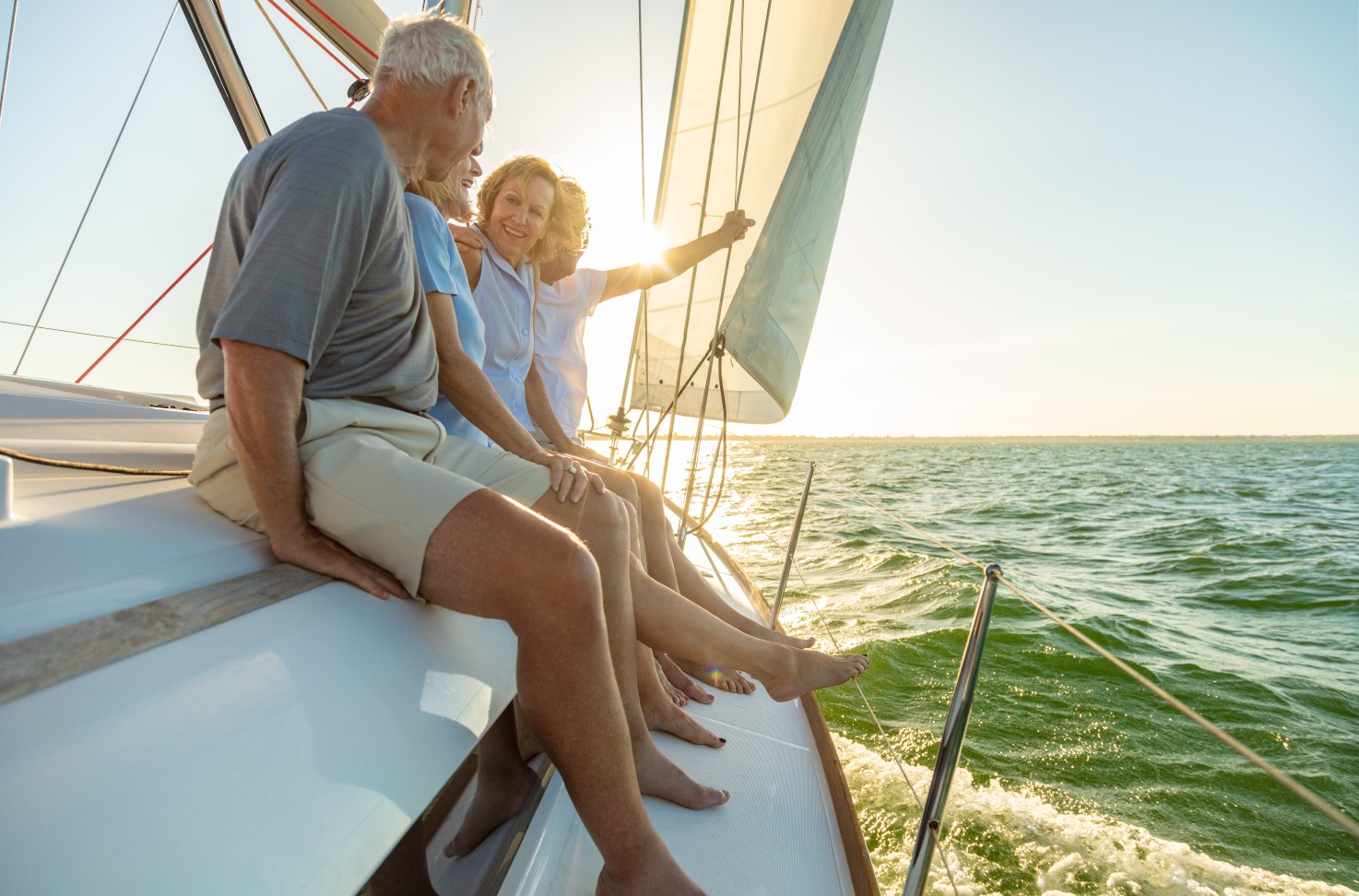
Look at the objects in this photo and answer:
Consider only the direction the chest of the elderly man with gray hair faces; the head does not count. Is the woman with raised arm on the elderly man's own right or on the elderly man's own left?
on the elderly man's own left

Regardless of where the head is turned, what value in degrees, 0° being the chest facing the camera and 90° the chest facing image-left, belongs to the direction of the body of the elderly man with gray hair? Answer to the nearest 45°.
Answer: approximately 270°

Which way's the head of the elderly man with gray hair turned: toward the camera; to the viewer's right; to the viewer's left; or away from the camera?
to the viewer's right
